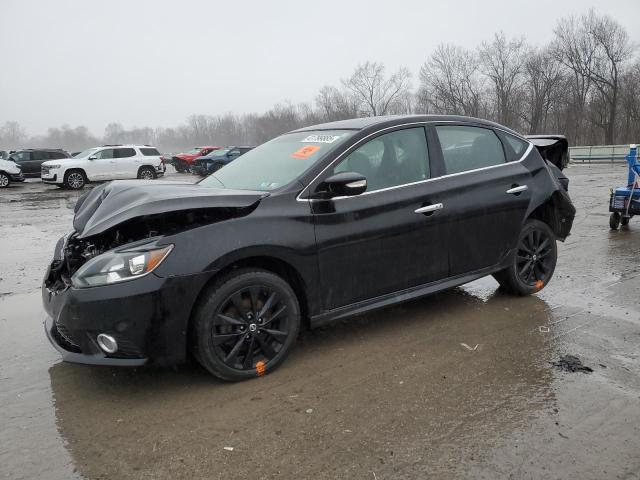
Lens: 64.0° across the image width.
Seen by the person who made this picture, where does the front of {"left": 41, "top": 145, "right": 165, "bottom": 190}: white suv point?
facing the viewer and to the left of the viewer

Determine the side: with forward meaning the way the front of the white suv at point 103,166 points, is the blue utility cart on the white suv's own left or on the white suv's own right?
on the white suv's own left

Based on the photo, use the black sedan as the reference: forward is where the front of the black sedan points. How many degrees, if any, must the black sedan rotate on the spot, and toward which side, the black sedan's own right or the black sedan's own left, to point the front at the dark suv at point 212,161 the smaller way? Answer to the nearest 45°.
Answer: approximately 135° to the black sedan's own right

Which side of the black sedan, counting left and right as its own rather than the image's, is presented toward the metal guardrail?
back

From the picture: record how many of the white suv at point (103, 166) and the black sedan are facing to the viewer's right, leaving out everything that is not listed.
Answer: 0

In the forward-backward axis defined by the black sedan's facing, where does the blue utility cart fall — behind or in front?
behind

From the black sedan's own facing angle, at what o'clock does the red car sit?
The red car is roughly at 4 o'clock from the black sedan.

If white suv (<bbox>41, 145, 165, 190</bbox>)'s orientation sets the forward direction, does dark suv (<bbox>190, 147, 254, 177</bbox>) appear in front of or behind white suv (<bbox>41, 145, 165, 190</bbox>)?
behind

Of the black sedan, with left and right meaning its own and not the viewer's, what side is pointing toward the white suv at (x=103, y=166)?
right

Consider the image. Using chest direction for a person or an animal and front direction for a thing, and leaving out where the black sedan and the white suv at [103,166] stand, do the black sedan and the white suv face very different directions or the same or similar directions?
same or similar directions
